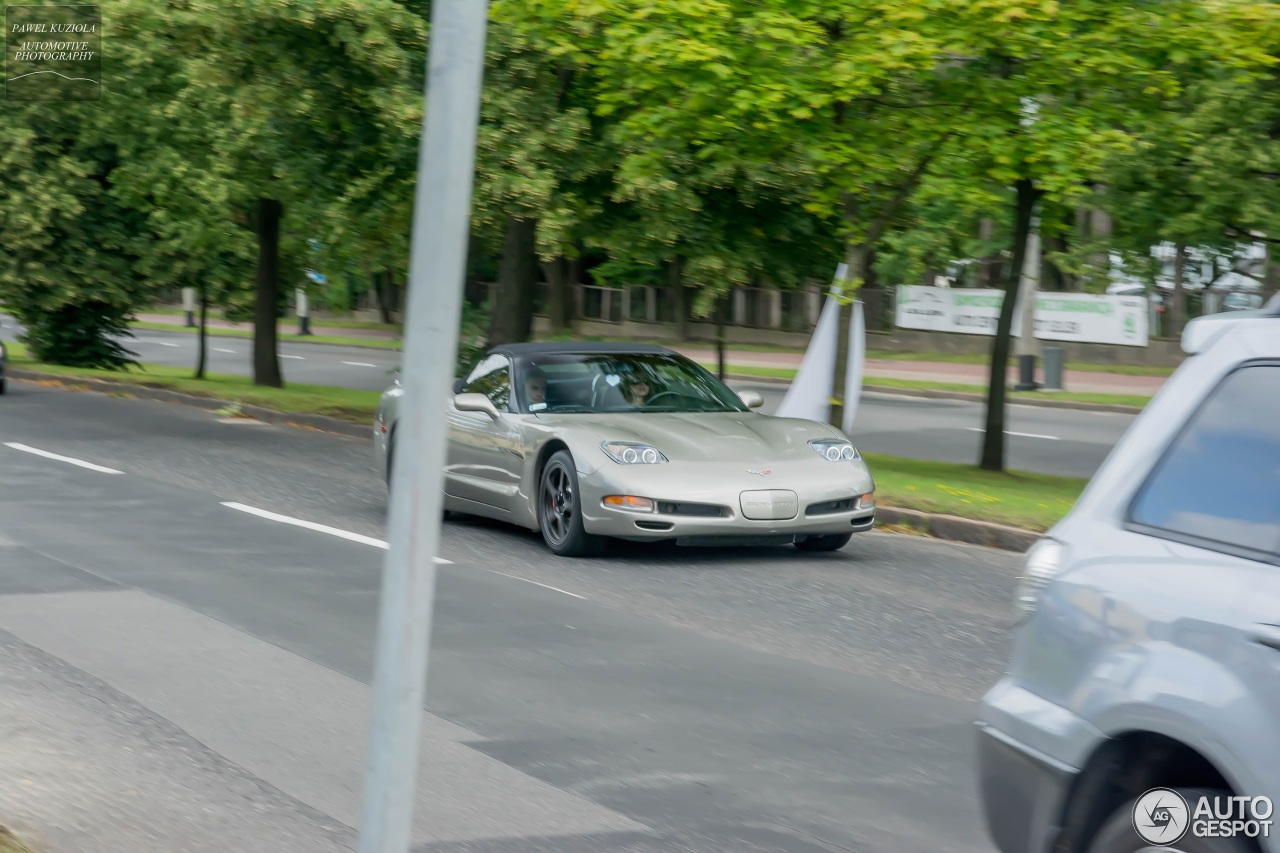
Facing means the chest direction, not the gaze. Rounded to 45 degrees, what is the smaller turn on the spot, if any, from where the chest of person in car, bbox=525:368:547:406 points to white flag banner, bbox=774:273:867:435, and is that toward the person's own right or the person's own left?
approximately 90° to the person's own left

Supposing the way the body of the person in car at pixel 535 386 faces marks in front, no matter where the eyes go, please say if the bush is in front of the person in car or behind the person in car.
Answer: behind

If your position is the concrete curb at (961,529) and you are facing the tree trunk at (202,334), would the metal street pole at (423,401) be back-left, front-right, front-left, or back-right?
back-left

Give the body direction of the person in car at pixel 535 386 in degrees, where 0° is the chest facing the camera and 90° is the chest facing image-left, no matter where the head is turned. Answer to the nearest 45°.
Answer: approximately 315°

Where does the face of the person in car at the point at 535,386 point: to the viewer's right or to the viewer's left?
to the viewer's right
